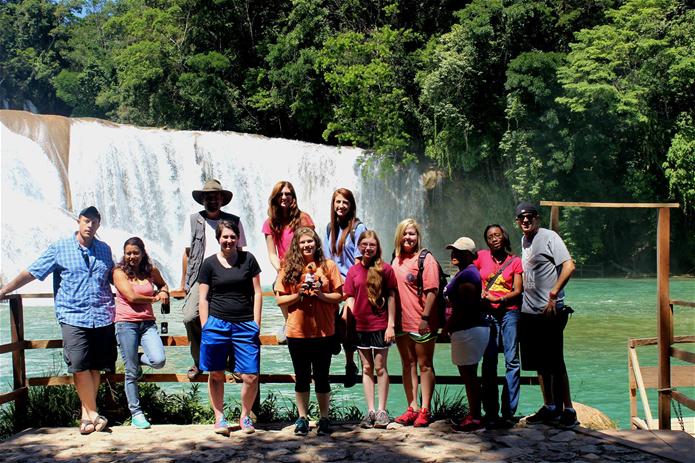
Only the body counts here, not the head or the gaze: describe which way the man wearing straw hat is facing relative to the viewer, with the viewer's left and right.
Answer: facing the viewer

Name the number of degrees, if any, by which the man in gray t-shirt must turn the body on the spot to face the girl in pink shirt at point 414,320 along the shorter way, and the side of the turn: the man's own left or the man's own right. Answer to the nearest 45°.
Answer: approximately 45° to the man's own right

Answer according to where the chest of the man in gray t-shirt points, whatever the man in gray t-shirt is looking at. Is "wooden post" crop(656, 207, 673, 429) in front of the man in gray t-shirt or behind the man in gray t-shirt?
behind

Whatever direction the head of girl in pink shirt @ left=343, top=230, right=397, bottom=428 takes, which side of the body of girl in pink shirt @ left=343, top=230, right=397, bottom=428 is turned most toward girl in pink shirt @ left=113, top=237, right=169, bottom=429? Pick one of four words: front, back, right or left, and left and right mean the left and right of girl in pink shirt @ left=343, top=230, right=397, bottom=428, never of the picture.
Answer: right

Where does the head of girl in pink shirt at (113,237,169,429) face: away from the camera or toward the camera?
toward the camera

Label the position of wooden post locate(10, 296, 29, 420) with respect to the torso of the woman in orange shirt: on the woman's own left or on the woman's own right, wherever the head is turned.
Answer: on the woman's own right

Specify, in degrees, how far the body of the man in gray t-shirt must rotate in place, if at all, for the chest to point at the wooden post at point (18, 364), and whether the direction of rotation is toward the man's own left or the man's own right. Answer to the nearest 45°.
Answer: approximately 45° to the man's own right

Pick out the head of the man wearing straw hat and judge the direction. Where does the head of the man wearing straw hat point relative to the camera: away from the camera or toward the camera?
toward the camera

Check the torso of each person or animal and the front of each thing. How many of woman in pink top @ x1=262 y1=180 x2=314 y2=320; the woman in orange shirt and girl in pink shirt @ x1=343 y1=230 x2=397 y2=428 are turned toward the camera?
3

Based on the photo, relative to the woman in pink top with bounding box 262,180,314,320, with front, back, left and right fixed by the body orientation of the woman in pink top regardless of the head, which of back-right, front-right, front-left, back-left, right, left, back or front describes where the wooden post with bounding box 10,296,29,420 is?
right

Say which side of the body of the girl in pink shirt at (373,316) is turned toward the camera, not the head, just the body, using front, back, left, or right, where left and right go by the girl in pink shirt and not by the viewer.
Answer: front

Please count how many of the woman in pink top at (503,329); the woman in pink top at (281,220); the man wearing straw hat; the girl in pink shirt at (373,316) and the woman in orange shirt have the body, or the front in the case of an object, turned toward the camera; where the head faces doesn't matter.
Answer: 5

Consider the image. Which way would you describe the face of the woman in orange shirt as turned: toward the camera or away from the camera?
toward the camera

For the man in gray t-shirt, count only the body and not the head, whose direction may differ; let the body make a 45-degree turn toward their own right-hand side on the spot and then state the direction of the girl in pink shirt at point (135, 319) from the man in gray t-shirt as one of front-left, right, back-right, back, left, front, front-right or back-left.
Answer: front

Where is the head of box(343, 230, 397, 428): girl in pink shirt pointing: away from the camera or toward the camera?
toward the camera
